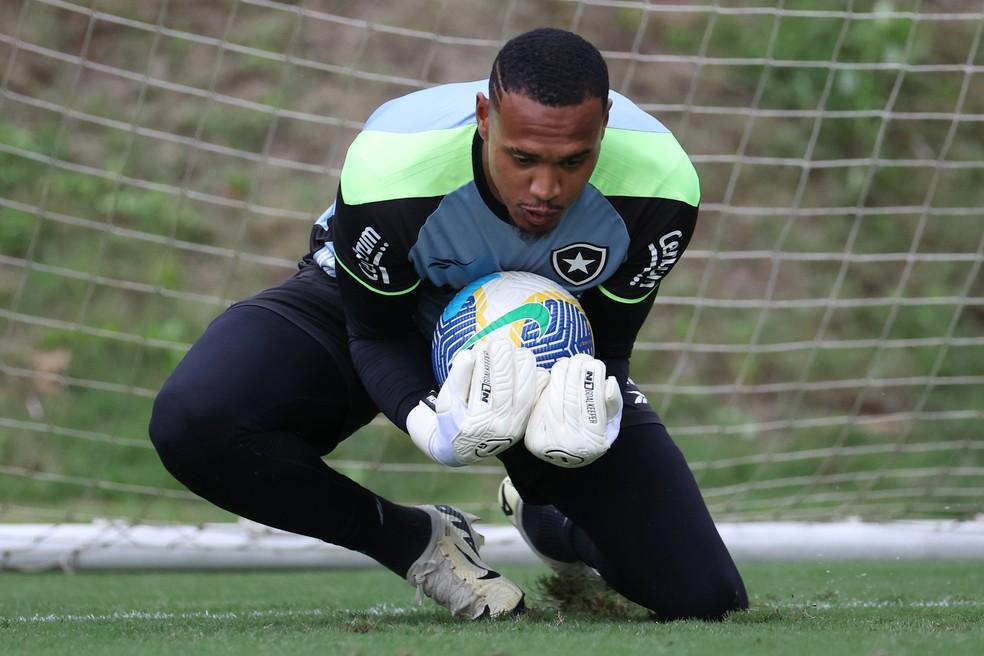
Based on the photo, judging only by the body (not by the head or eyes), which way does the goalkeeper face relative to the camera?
toward the camera

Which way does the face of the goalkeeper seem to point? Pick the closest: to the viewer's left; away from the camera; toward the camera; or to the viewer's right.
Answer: toward the camera
